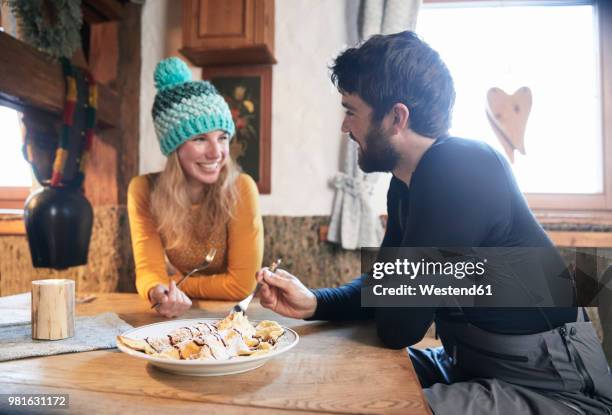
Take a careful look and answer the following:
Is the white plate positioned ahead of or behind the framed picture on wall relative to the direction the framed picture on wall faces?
ahead

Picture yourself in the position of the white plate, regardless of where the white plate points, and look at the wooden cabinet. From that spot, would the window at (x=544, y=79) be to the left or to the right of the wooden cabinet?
right

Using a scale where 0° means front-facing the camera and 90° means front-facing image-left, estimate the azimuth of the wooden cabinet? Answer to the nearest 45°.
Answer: approximately 0°

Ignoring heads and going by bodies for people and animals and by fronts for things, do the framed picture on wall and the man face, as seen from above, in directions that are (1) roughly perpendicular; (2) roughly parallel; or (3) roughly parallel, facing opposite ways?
roughly perpendicular

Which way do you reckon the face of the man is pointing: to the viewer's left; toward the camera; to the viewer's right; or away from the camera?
to the viewer's left

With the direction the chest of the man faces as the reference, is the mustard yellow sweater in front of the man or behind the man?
in front

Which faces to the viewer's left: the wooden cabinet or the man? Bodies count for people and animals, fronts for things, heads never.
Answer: the man

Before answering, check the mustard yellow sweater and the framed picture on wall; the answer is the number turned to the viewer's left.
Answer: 0

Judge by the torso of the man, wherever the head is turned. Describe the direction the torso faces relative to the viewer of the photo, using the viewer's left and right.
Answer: facing to the left of the viewer

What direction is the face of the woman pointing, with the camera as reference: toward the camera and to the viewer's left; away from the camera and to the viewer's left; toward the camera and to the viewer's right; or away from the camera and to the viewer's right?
toward the camera and to the viewer's right

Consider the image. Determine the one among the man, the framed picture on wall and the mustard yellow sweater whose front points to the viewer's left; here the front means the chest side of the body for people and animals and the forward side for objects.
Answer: the man
